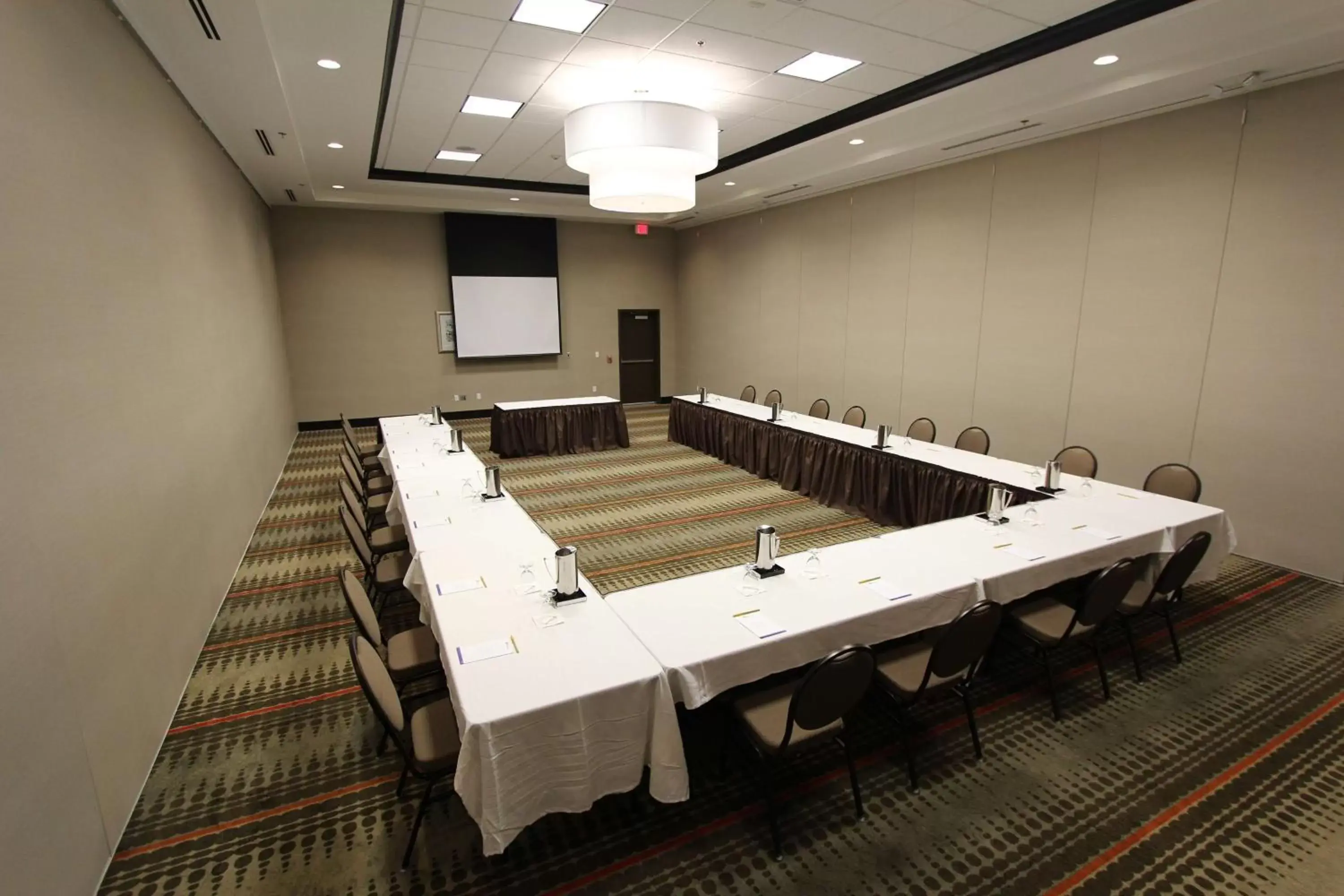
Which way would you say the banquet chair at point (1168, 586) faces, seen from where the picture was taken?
facing away from the viewer and to the left of the viewer

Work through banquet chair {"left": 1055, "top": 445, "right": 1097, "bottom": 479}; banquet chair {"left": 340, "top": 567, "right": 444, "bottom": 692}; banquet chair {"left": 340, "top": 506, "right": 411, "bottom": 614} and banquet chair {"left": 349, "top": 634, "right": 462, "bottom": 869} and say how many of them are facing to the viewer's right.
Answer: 3

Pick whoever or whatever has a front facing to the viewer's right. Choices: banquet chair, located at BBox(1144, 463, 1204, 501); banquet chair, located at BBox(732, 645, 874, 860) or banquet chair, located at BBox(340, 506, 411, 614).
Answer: banquet chair, located at BBox(340, 506, 411, 614)

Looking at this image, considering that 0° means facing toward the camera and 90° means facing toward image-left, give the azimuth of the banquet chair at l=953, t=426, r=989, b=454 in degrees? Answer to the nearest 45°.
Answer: approximately 45°

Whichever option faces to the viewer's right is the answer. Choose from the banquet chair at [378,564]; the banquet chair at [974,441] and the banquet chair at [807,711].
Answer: the banquet chair at [378,564]

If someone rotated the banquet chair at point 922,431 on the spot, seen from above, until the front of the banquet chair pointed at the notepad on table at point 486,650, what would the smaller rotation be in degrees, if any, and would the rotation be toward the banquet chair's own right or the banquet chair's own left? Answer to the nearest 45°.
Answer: approximately 45° to the banquet chair's own left

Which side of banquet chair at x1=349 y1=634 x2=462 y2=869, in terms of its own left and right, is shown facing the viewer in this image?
right

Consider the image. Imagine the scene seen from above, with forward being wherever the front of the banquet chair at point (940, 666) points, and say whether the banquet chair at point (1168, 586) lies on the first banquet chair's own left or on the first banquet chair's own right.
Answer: on the first banquet chair's own right

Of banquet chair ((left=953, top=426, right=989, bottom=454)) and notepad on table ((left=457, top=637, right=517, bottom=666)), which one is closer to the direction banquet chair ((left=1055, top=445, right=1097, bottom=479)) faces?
the notepad on table

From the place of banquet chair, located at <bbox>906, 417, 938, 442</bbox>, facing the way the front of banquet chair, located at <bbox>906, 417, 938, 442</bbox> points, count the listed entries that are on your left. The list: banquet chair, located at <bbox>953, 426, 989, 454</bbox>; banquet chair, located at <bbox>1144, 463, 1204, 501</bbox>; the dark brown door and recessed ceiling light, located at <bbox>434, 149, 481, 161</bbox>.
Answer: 2

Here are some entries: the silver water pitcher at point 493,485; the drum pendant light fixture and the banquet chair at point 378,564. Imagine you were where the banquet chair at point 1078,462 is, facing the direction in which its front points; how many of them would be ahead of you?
3
